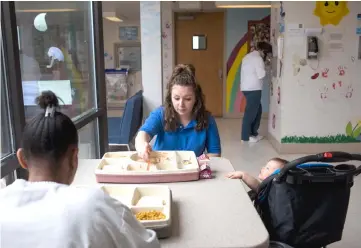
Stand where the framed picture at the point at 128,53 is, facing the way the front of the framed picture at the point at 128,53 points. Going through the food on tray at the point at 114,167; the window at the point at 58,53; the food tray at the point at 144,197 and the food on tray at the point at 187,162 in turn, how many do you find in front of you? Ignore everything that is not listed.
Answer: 4

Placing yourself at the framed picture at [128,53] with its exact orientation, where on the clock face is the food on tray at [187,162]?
The food on tray is roughly at 12 o'clock from the framed picture.

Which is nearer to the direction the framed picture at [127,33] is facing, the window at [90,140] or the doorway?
the window

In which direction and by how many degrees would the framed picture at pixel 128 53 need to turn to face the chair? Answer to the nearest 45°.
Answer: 0° — it already faces it
